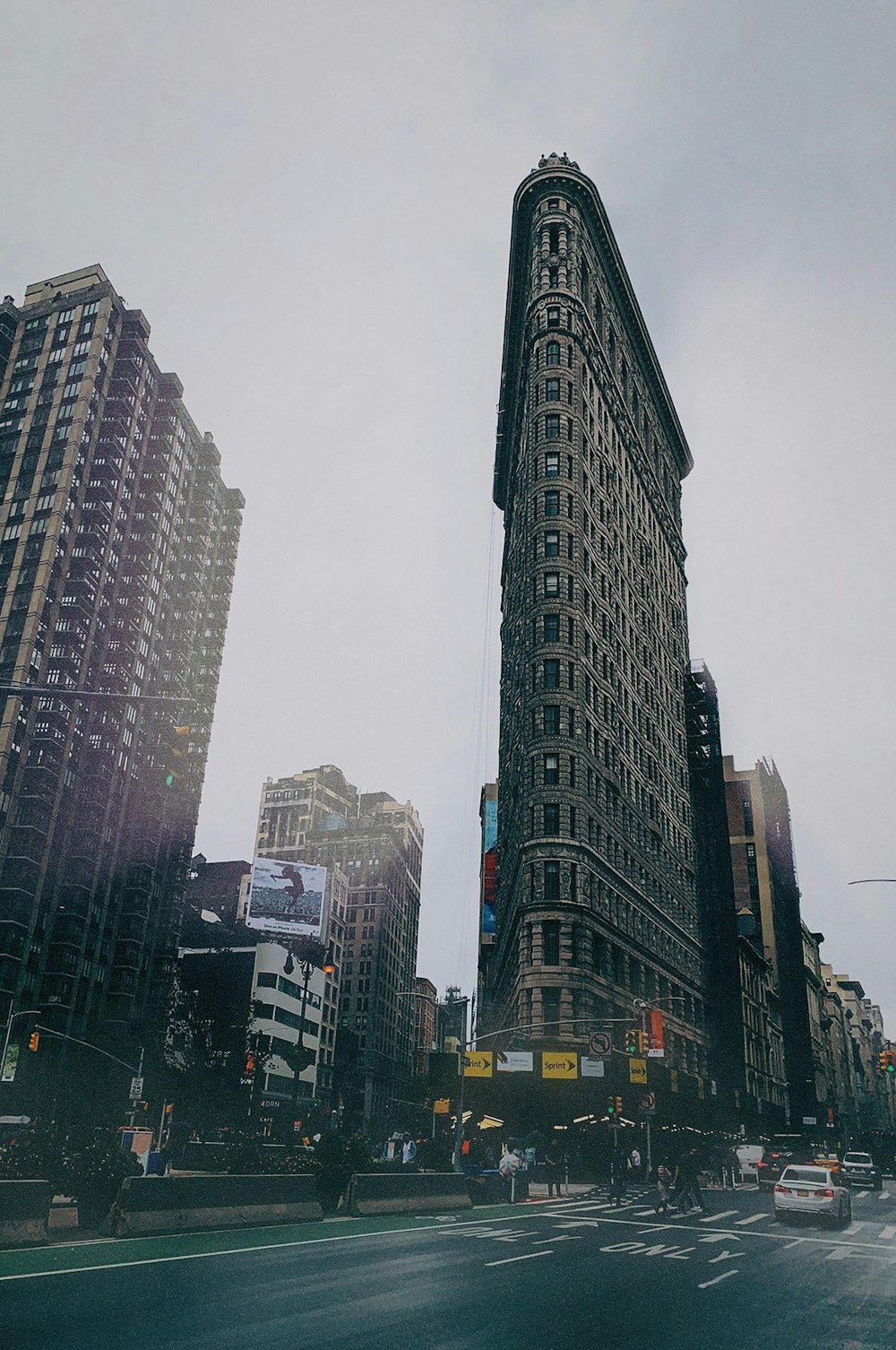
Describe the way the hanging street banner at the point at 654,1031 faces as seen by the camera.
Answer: facing the viewer

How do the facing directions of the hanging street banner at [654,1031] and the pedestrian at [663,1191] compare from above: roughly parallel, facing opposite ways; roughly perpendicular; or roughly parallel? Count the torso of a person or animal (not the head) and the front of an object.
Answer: roughly perpendicular

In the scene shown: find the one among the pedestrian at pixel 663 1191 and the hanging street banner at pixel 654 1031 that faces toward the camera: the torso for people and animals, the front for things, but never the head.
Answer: the hanging street banner

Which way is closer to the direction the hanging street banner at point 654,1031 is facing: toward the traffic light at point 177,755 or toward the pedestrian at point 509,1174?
the traffic light

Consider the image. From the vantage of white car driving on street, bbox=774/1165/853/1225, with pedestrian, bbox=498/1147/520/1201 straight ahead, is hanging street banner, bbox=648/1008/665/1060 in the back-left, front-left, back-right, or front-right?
front-right

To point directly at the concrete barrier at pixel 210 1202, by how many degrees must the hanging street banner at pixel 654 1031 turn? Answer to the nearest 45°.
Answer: approximately 45° to its right

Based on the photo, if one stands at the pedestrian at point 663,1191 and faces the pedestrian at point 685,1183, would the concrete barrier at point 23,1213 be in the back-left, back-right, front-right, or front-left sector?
back-right

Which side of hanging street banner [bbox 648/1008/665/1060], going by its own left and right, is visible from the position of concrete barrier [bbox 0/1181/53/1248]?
front

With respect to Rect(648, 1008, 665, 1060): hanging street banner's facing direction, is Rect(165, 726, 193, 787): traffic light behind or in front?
in front

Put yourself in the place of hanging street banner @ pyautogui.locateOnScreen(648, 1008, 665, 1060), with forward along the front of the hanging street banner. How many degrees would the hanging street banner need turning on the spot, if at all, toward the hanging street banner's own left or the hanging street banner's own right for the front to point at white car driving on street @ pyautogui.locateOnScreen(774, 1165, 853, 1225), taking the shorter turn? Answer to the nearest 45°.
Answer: approximately 45° to the hanging street banner's own left
